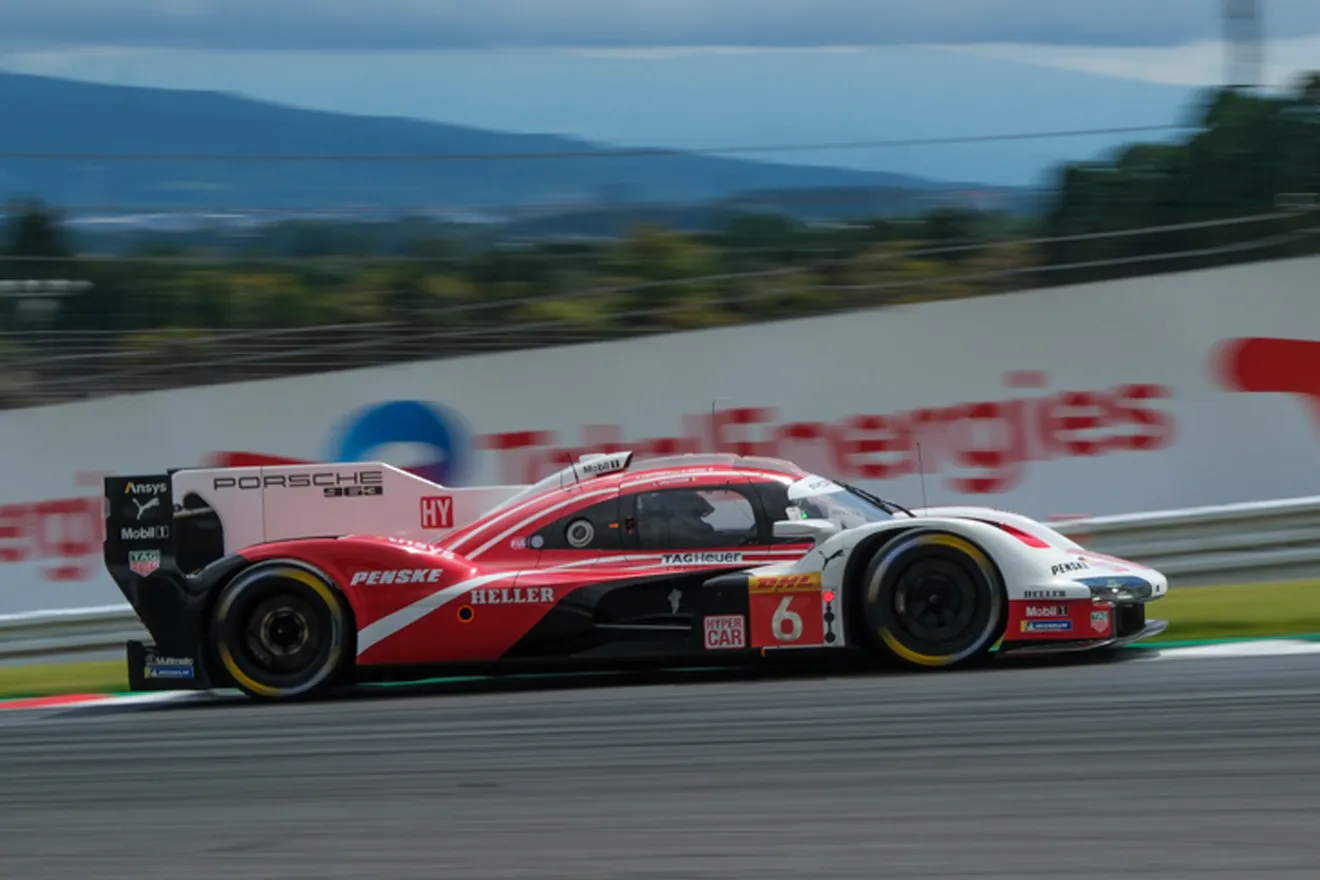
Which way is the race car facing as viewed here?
to the viewer's right

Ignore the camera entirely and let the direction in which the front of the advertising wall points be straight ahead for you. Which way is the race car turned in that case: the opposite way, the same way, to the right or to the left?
to the left

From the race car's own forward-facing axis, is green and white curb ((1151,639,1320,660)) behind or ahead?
ahead

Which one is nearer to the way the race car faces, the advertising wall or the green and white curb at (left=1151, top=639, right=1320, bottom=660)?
the green and white curb

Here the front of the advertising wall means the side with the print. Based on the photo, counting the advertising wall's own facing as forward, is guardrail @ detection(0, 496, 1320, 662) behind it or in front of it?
in front

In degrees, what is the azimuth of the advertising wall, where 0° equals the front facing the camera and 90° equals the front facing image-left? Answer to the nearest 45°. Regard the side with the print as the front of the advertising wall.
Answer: approximately 0°

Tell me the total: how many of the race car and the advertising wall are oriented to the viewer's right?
1

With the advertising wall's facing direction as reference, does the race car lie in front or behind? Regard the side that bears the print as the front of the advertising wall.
in front

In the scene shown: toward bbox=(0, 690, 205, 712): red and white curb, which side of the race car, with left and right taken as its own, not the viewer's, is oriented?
back

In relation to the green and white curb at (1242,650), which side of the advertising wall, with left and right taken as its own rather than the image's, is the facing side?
front

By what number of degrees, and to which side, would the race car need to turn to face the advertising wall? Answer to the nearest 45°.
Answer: approximately 90° to its left
